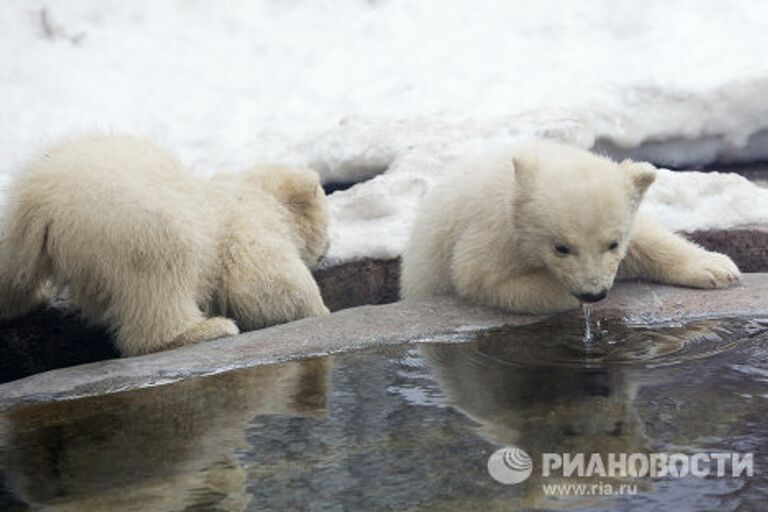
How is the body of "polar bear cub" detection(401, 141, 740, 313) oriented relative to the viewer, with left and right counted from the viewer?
facing the viewer and to the right of the viewer

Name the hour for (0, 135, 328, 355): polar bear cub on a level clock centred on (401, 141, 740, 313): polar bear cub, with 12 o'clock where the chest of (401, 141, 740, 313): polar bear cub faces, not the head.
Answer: (0, 135, 328, 355): polar bear cub is roughly at 4 o'clock from (401, 141, 740, 313): polar bear cub.
